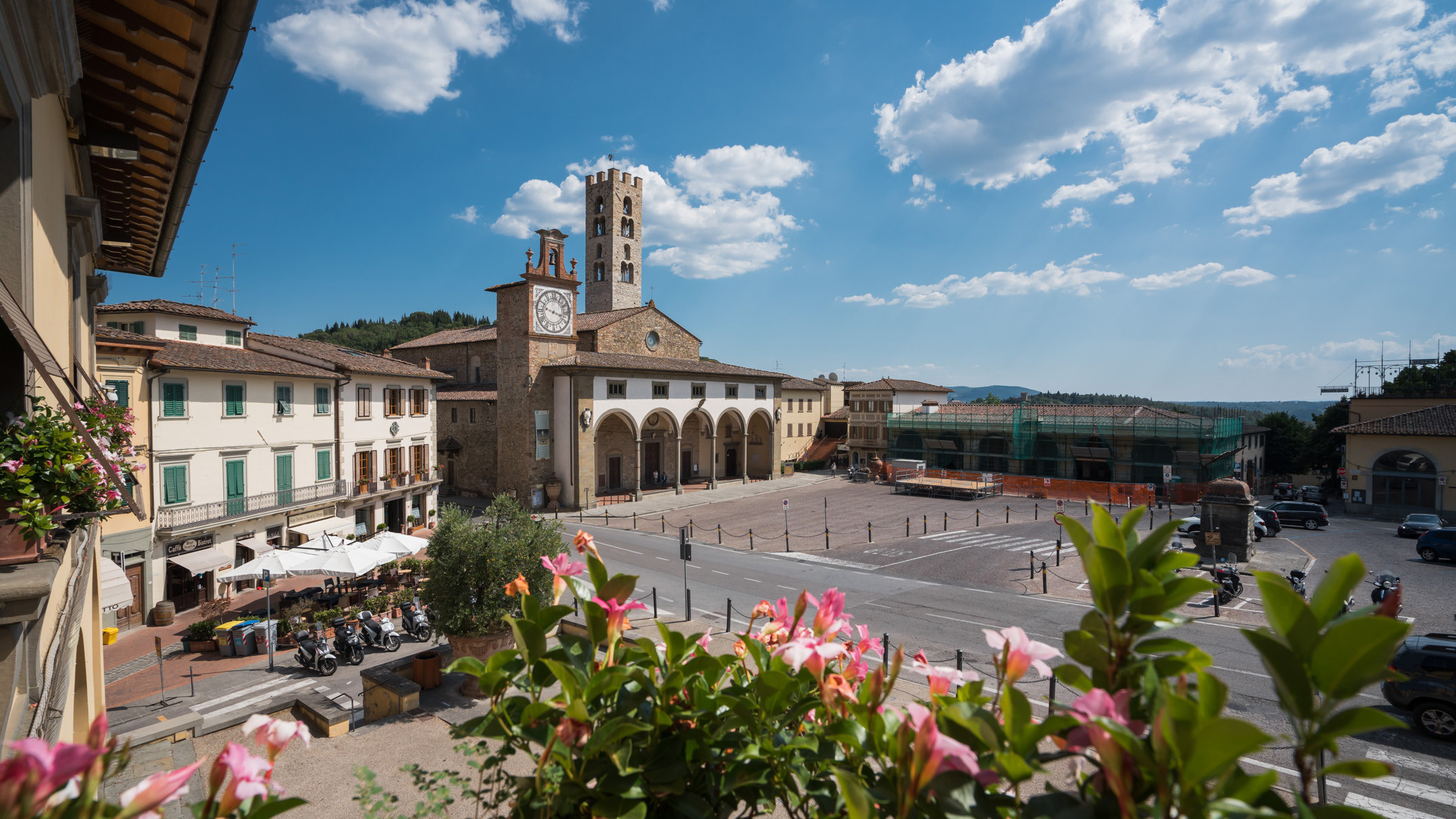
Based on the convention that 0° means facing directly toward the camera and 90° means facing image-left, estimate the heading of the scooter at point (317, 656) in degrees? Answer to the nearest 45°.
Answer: approximately 315°

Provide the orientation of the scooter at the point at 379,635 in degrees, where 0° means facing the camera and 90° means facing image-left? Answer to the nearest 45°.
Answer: approximately 315°

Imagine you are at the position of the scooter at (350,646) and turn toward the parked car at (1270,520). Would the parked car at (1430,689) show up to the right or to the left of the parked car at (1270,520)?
right

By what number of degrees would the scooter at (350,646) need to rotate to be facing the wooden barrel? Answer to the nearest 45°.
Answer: approximately 180°

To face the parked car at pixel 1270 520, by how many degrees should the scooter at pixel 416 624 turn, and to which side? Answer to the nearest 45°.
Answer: approximately 45° to its left

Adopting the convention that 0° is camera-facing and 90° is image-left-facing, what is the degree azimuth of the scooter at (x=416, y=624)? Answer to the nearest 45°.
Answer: approximately 315°
